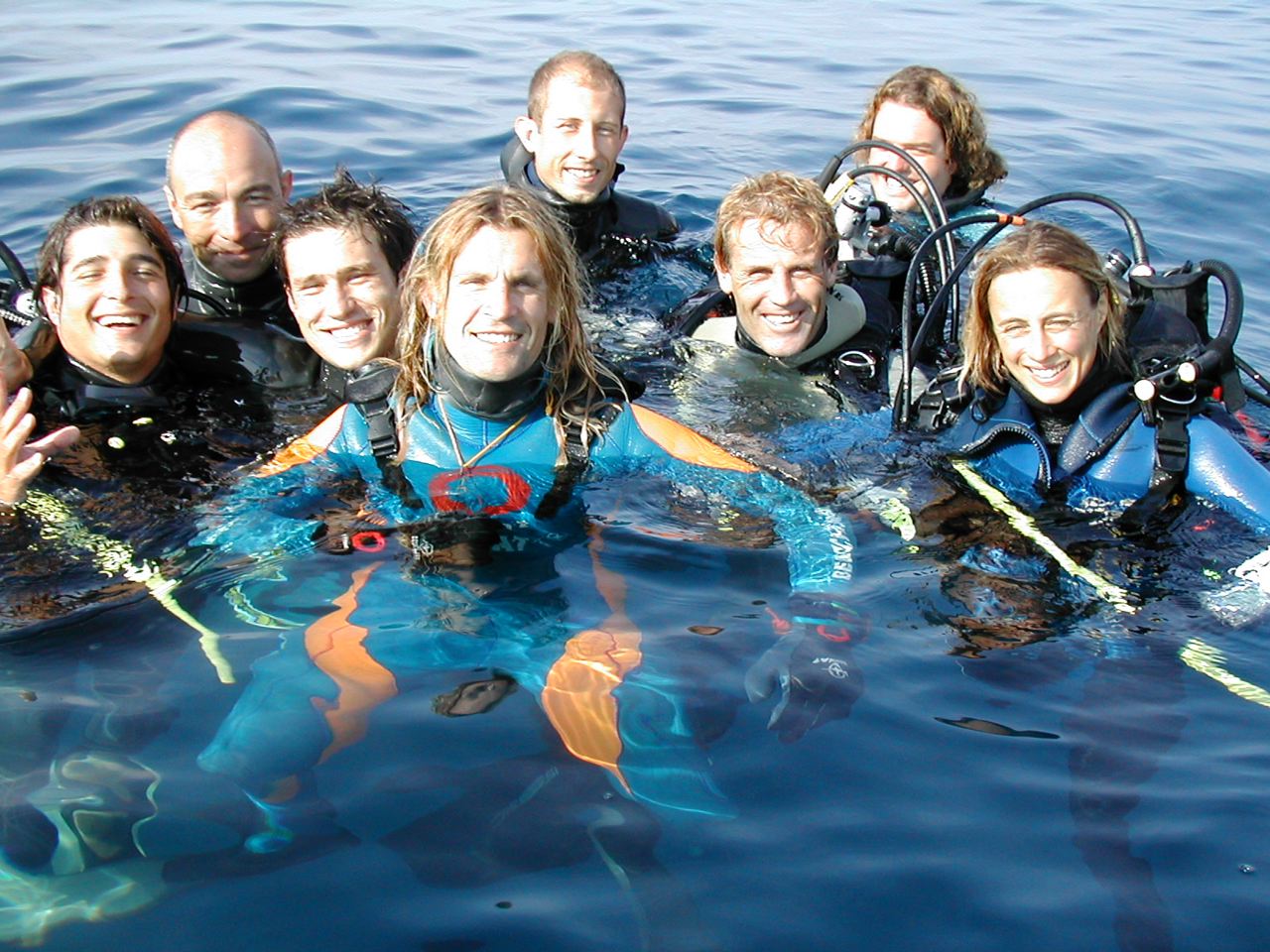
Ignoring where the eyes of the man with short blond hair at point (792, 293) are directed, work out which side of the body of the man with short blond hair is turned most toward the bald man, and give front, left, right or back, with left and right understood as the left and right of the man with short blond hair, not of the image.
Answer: right

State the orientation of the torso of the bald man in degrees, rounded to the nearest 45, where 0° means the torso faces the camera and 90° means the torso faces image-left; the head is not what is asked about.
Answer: approximately 0°

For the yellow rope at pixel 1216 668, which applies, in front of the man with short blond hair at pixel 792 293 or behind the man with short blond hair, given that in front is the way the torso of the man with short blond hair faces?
in front

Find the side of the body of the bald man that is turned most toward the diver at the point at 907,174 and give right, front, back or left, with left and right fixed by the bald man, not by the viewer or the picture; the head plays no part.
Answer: left

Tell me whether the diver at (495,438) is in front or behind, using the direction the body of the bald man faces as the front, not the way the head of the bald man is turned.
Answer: in front
